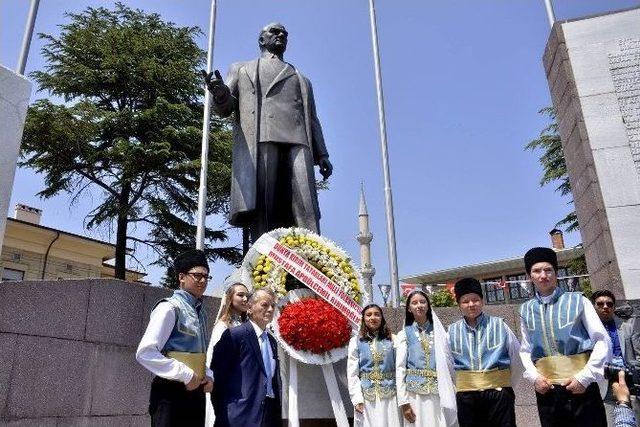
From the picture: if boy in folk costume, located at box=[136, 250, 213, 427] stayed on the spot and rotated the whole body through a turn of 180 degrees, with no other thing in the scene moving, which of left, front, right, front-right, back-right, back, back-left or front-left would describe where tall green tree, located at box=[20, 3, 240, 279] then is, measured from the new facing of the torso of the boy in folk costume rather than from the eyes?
front-right

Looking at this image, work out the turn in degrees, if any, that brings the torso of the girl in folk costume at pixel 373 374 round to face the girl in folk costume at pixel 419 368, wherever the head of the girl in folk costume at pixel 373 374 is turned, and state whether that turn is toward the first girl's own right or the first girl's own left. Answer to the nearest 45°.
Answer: approximately 45° to the first girl's own left

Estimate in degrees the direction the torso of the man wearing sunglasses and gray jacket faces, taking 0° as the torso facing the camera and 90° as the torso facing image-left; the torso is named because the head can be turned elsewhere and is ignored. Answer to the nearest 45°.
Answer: approximately 0°

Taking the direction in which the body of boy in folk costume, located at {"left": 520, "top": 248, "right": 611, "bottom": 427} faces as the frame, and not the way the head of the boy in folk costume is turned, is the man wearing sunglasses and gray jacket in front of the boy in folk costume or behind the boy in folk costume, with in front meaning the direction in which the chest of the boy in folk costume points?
behind

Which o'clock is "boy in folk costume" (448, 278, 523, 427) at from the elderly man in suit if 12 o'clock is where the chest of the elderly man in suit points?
The boy in folk costume is roughly at 10 o'clock from the elderly man in suit.

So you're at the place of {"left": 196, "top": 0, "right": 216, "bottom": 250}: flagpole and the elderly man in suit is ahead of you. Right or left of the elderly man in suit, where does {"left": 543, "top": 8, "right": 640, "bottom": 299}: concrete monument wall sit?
left
